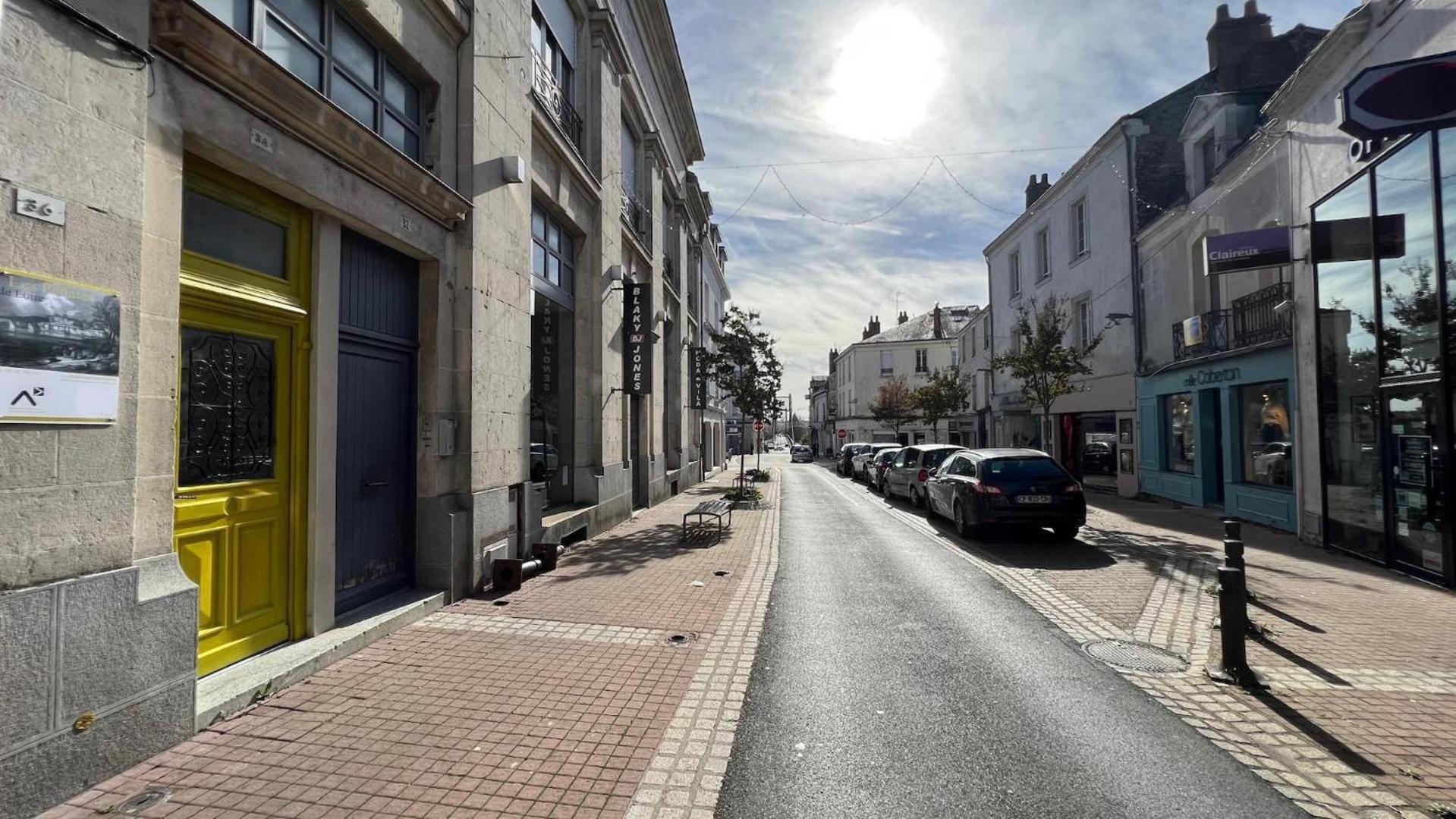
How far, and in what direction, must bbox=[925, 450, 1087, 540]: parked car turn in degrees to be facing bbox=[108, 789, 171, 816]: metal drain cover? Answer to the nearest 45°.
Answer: approximately 135° to its left

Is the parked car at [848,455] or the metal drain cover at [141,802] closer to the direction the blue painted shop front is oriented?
the metal drain cover

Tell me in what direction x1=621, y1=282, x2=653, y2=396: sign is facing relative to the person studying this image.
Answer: facing the viewer

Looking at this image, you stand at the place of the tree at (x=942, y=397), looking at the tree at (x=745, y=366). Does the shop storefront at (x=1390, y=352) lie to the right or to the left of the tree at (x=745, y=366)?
left

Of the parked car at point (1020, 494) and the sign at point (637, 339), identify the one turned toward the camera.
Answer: the sign

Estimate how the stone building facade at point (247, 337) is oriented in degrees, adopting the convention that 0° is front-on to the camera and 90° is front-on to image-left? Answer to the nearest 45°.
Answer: approximately 315°

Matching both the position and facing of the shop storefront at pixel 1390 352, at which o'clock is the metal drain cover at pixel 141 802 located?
The metal drain cover is roughly at 11 o'clock from the shop storefront.

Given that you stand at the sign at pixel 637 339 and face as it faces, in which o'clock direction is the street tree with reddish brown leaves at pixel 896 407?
The street tree with reddish brown leaves is roughly at 7 o'clock from the sign.

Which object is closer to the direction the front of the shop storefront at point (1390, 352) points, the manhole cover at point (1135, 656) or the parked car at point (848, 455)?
the manhole cover

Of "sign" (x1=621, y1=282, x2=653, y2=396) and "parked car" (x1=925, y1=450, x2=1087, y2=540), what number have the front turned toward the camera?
1

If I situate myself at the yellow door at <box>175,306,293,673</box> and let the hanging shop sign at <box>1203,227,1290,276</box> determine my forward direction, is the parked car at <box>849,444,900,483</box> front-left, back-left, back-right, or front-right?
front-left

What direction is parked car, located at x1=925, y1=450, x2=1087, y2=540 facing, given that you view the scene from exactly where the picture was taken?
facing away from the viewer and to the left of the viewer

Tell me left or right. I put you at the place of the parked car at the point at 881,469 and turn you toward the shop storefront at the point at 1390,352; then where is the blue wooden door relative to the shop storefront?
right

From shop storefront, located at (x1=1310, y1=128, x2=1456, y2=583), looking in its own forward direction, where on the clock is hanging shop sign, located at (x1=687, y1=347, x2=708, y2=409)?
The hanging shop sign is roughly at 2 o'clock from the shop storefront.

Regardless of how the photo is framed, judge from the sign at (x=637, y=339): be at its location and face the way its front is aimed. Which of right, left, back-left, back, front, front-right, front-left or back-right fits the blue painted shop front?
left

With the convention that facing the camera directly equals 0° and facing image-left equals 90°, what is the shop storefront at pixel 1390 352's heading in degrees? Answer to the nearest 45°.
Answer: approximately 45°

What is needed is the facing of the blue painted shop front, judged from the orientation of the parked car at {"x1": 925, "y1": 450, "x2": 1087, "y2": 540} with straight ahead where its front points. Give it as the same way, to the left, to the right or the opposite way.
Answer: to the left

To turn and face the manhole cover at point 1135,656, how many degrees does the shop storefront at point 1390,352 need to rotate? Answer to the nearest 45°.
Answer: approximately 45° to its left

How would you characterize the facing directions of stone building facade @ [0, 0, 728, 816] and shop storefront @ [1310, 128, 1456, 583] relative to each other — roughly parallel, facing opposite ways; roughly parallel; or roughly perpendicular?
roughly parallel, facing opposite ways
